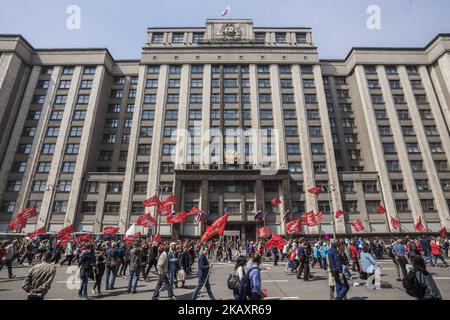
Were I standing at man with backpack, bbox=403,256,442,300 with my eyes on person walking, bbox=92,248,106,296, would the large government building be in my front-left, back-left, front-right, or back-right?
front-right

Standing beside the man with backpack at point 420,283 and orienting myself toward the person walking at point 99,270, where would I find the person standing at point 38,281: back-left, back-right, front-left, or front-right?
front-left

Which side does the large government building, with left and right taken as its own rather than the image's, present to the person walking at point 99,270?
front

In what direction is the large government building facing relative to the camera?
toward the camera

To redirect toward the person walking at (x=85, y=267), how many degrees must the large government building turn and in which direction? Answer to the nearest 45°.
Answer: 0° — it already faces them

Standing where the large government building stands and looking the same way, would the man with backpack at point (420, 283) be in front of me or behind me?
in front

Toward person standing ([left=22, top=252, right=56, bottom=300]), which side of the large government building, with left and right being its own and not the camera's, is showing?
front
